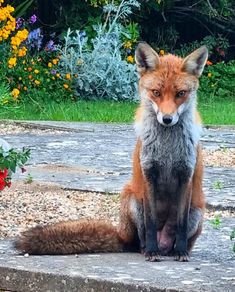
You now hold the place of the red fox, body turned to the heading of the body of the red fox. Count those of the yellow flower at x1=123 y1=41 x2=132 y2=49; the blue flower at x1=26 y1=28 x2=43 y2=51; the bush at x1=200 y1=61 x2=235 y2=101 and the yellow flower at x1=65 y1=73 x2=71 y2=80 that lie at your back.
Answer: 4

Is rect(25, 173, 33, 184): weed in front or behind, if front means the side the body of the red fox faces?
behind

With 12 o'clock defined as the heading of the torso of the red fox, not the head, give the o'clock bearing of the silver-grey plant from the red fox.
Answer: The silver-grey plant is roughly at 6 o'clock from the red fox.

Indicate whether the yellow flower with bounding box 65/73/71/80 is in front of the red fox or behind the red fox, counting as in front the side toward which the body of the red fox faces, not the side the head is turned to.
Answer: behind

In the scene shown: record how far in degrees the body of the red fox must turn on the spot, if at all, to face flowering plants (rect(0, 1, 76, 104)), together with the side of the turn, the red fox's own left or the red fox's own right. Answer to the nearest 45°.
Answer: approximately 180°

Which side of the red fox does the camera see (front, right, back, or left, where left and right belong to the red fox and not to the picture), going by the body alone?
front

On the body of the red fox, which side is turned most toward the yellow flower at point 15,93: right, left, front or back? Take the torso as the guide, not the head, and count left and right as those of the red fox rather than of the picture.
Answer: back

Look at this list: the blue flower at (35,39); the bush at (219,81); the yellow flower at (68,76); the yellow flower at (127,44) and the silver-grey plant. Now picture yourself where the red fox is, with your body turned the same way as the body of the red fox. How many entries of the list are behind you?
5

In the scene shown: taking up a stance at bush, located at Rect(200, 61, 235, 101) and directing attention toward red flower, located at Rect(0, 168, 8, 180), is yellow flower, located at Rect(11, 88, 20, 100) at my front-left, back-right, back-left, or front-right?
front-right
